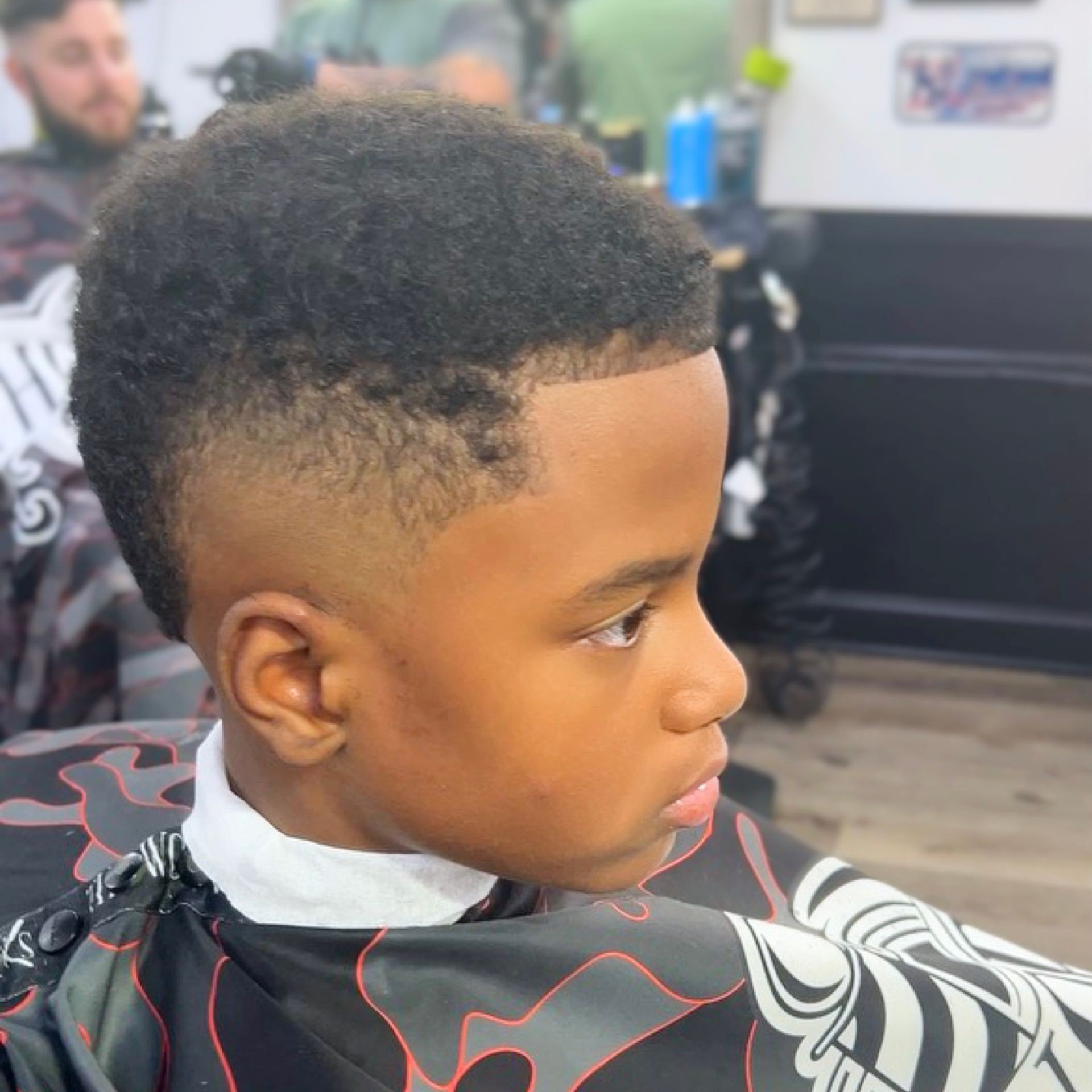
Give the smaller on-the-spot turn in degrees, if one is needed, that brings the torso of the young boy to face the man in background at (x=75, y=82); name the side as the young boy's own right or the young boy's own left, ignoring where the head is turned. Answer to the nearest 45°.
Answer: approximately 90° to the young boy's own left

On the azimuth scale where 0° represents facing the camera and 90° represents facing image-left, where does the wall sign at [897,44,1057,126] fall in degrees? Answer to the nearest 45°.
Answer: approximately 0°

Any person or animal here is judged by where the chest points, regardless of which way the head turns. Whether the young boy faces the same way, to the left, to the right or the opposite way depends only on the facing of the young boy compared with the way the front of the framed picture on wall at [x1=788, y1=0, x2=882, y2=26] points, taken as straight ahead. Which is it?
to the left

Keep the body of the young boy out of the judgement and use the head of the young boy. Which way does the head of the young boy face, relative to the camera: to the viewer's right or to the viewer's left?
to the viewer's right

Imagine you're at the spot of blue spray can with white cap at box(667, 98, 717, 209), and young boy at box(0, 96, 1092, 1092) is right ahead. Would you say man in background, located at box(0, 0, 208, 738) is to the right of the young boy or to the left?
right

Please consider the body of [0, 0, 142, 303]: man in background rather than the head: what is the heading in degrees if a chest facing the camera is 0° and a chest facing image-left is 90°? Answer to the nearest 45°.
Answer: approximately 315°

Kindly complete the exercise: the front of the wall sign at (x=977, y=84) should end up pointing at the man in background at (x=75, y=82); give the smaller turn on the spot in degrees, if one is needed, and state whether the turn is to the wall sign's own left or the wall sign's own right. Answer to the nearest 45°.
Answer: approximately 90° to the wall sign's own right

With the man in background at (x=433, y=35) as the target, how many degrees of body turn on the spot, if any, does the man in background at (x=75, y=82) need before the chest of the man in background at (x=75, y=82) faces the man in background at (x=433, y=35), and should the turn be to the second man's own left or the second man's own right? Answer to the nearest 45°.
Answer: approximately 45° to the second man's own left

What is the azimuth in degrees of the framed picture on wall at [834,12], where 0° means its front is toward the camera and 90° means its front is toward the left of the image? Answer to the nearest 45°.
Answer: approximately 0°

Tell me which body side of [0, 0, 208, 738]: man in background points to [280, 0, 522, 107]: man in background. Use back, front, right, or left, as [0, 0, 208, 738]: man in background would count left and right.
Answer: left

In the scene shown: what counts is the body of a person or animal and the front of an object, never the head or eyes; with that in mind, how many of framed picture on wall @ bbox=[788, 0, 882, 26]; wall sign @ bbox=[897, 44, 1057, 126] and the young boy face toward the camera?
2

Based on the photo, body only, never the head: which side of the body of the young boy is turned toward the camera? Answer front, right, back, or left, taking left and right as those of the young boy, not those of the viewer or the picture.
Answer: right

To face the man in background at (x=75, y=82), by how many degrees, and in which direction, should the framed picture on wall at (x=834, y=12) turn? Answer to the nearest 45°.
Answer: approximately 90° to its right
